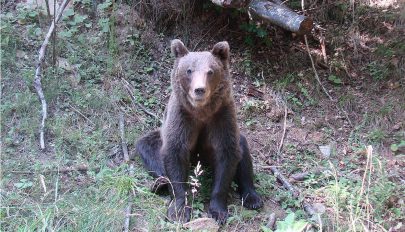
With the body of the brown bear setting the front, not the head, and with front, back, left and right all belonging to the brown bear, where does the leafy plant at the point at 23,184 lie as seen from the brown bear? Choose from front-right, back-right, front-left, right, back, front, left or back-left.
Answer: right

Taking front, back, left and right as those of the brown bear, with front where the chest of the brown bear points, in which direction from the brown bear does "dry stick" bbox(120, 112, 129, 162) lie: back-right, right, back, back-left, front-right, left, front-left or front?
back-right

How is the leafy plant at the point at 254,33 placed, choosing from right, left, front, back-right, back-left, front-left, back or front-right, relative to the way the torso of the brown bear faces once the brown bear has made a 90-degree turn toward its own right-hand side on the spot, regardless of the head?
right

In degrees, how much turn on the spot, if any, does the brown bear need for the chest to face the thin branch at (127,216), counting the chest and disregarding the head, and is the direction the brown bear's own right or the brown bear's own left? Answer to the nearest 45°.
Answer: approximately 45° to the brown bear's own right

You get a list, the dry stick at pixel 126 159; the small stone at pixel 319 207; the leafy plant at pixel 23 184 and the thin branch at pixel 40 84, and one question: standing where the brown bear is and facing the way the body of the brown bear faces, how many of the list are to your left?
1

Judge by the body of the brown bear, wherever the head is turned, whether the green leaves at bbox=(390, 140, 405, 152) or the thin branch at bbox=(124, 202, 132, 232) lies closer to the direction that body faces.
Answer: the thin branch

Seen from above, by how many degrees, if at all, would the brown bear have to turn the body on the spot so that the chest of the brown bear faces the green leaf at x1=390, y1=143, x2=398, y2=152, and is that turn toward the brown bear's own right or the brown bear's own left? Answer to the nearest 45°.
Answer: approximately 135° to the brown bear's own left

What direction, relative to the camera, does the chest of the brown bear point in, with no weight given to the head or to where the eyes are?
toward the camera

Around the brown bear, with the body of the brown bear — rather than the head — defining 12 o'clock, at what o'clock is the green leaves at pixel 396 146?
The green leaves is roughly at 8 o'clock from the brown bear.

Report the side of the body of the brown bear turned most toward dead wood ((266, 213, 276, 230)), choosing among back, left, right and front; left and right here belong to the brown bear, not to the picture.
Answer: left

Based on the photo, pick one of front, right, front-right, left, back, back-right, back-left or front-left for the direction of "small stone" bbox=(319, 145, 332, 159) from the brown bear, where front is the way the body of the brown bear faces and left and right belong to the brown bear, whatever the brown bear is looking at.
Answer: back-left

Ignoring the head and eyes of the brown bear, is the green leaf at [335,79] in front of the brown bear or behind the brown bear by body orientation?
behind

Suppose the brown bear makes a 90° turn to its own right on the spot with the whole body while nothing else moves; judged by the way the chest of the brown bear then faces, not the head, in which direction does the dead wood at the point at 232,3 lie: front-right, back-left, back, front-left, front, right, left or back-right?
right

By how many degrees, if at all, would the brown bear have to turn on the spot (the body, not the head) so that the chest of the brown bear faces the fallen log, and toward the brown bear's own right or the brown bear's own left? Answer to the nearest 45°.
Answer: approximately 180°

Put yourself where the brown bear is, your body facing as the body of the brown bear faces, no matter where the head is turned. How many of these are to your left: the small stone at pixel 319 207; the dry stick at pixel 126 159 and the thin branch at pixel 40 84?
1

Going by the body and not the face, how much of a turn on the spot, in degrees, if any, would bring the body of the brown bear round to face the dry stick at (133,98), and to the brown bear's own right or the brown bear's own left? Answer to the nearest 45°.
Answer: approximately 135° to the brown bear's own right
